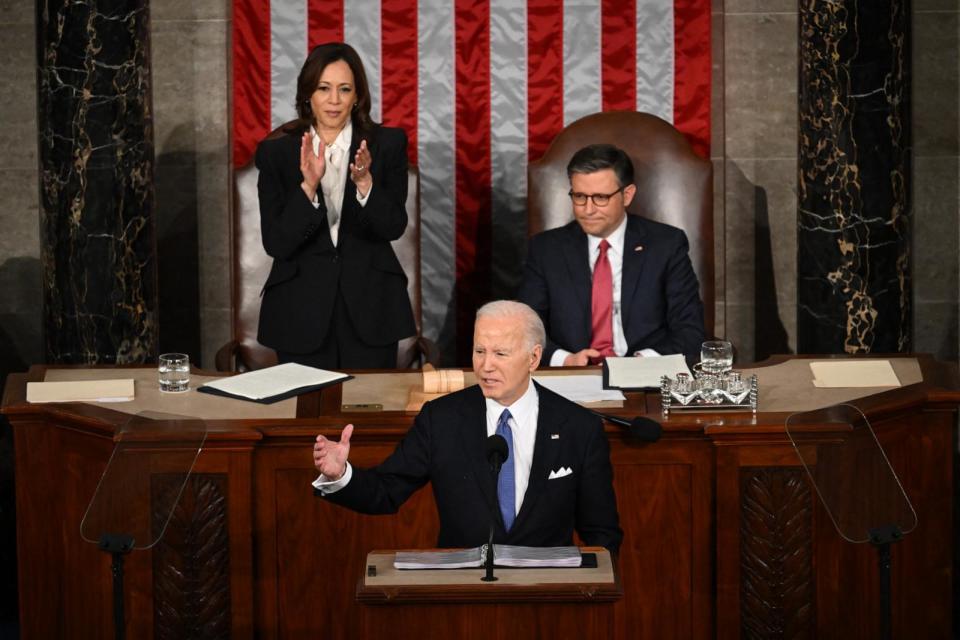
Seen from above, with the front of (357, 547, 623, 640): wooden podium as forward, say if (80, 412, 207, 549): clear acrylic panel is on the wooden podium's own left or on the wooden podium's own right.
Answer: on the wooden podium's own right

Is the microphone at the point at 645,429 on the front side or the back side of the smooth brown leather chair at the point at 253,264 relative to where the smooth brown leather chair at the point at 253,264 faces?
on the front side

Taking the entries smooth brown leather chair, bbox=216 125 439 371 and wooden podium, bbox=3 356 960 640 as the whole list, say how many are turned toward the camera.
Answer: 2

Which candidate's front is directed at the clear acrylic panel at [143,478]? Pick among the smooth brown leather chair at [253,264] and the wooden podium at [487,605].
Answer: the smooth brown leather chair

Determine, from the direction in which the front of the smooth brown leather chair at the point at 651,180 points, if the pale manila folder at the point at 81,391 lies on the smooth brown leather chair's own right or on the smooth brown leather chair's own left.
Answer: on the smooth brown leather chair's own right

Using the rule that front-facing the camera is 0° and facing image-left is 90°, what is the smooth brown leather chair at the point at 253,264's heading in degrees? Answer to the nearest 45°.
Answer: approximately 0°

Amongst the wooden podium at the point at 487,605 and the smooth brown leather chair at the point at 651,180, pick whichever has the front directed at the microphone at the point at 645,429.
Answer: the smooth brown leather chair
